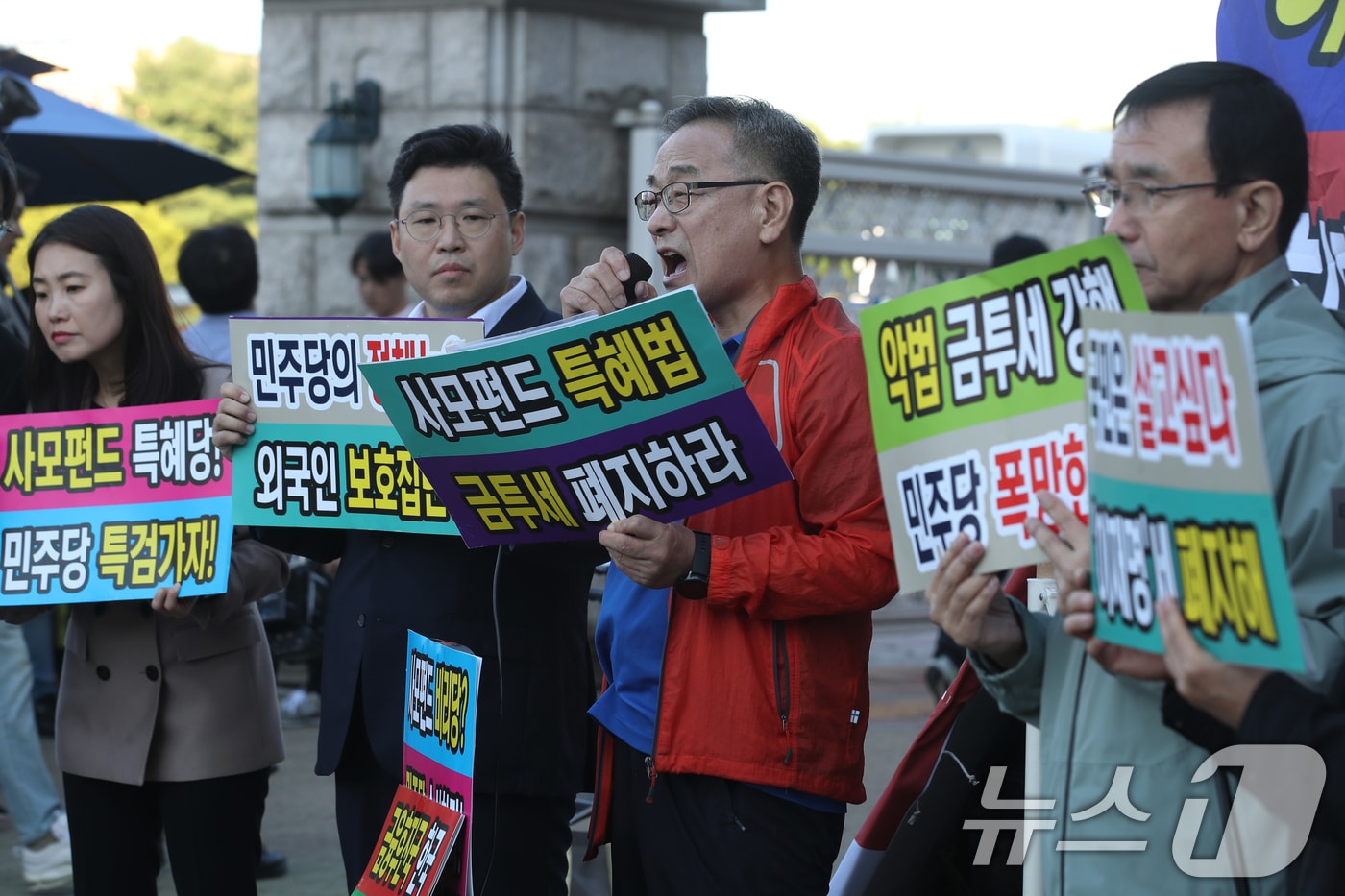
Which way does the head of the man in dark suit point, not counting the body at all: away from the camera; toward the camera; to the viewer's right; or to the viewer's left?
toward the camera

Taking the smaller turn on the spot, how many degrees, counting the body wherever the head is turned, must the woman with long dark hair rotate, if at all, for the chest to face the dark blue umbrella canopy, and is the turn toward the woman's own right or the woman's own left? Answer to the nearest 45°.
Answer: approximately 135° to the woman's own right

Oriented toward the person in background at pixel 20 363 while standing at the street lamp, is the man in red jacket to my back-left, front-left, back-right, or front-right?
front-left

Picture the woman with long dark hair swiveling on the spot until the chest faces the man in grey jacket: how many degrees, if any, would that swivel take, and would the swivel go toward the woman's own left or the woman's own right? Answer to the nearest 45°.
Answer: approximately 90° to the woman's own left

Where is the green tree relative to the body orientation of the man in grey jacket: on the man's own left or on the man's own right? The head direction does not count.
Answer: on the man's own right

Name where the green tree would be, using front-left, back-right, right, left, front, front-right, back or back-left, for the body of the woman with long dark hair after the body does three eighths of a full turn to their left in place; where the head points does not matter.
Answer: left

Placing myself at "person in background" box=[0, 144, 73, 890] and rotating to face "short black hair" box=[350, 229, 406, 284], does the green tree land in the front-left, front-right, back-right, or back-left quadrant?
front-left

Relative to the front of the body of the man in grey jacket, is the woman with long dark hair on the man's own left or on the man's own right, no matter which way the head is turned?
on the man's own right

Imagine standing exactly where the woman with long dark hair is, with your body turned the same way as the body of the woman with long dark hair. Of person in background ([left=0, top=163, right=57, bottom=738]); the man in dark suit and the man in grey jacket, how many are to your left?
2

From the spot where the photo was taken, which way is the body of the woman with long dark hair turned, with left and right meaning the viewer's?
facing the viewer and to the left of the viewer

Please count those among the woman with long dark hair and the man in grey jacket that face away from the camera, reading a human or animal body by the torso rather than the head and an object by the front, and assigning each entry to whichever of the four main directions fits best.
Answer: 0

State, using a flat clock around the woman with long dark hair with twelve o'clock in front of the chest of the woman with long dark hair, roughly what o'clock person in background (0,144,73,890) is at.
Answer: The person in background is roughly at 4 o'clock from the woman with long dark hair.

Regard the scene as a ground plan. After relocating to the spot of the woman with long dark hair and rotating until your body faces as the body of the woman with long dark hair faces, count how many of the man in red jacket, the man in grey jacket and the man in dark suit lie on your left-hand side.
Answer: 3

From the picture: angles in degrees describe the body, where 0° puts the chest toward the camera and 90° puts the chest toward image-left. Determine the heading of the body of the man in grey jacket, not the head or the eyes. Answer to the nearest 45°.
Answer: approximately 45°

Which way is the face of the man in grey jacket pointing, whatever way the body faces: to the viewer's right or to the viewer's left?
to the viewer's left
